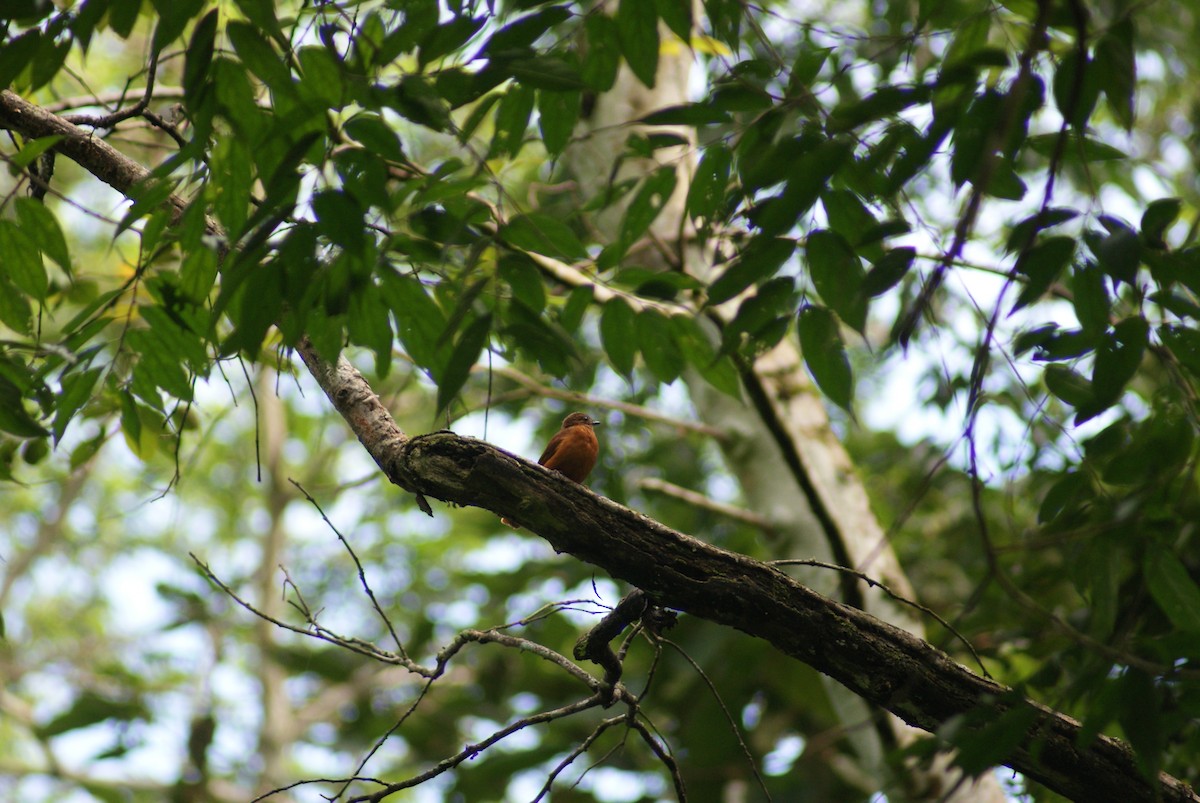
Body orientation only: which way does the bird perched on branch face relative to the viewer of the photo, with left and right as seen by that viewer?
facing the viewer and to the right of the viewer

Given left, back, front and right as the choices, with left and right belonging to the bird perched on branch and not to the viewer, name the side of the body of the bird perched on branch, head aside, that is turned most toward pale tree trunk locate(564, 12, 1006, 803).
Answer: left

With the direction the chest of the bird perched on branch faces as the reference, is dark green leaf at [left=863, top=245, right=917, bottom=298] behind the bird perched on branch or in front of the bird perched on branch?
in front

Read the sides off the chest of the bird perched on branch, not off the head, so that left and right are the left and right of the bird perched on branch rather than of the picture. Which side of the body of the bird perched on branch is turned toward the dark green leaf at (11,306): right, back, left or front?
right

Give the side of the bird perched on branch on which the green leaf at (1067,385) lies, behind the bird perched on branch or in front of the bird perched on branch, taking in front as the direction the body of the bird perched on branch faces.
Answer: in front
